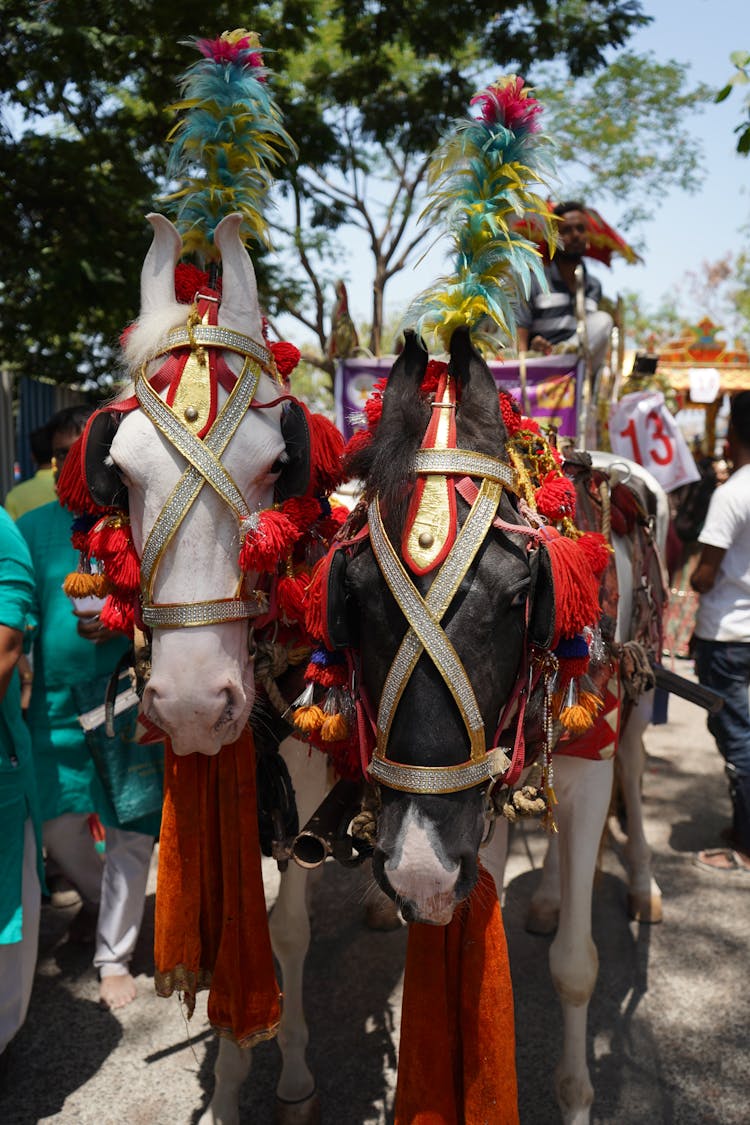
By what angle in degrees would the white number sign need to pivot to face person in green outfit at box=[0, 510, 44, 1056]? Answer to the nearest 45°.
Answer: approximately 45° to its right

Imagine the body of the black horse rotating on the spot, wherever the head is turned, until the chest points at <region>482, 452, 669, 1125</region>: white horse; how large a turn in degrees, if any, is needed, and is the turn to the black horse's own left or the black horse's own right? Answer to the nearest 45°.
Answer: approximately 135° to the black horse's own left

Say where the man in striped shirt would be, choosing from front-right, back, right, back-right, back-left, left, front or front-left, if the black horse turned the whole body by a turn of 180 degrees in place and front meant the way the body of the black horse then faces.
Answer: front

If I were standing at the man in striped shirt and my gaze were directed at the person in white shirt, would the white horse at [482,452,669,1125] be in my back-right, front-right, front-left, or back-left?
front-right

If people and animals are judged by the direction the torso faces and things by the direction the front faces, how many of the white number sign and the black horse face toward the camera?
2

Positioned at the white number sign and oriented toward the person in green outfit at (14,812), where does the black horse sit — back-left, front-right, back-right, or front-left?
front-left

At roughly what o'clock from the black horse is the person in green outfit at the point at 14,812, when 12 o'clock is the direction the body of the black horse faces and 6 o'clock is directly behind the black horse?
The person in green outfit is roughly at 4 o'clock from the black horse.

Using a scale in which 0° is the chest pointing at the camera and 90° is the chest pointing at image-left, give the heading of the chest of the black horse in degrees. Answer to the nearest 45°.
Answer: approximately 0°

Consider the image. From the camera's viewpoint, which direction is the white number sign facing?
toward the camera

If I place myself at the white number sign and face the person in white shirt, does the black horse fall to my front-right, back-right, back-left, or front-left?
front-right

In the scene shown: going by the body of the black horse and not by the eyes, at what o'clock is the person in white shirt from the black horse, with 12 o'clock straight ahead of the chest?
The person in white shirt is roughly at 7 o'clock from the black horse.

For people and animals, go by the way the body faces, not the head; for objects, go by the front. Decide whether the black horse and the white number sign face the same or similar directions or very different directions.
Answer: same or similar directions

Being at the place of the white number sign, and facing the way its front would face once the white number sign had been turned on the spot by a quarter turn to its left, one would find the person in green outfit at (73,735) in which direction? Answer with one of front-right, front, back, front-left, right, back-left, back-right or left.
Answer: back-right

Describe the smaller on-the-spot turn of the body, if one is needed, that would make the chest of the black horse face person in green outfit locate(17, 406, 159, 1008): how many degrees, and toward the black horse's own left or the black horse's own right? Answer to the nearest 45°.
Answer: approximately 135° to the black horse's own right

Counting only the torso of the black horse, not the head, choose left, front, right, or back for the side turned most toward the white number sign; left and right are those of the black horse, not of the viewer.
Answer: back
